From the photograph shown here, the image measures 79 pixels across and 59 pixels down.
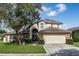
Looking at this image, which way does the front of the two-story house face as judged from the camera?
facing the viewer
